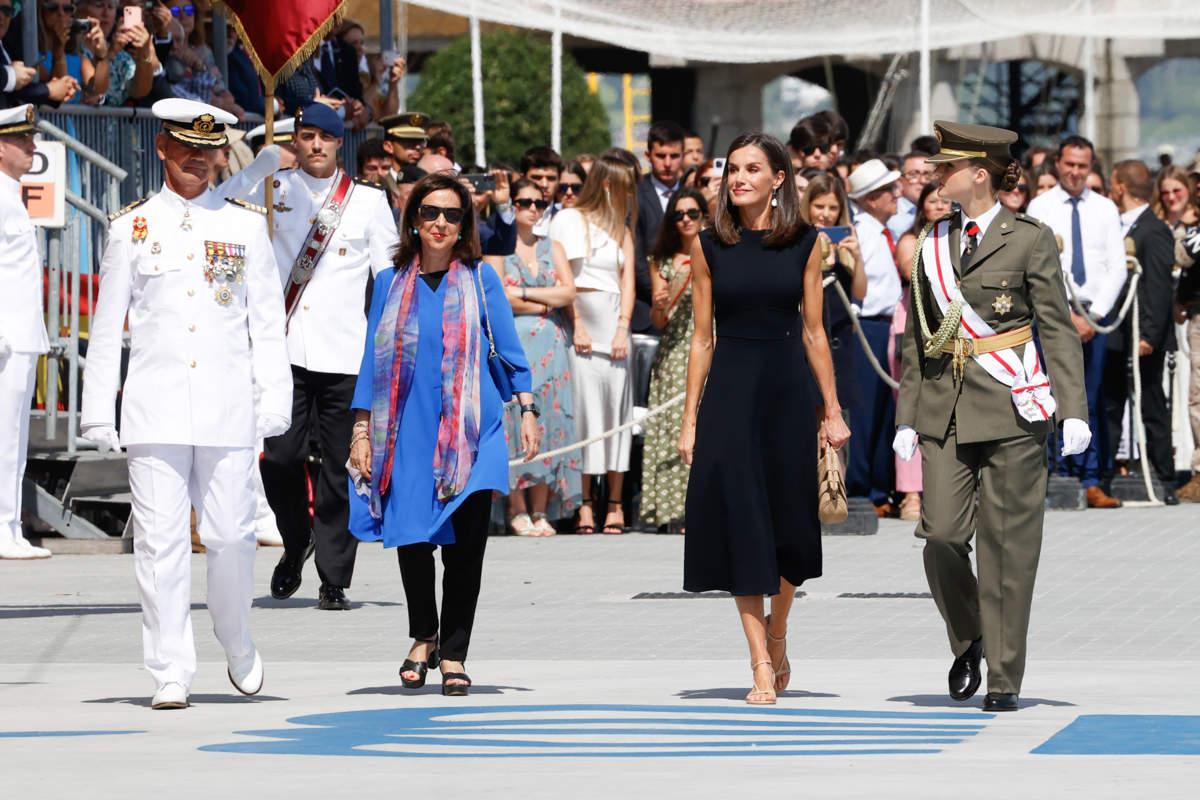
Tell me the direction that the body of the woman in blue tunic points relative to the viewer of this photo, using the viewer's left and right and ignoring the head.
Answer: facing the viewer

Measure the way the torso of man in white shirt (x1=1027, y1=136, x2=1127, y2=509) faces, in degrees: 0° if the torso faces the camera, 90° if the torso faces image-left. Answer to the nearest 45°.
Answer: approximately 0°

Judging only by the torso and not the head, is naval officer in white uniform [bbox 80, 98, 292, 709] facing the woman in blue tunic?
no

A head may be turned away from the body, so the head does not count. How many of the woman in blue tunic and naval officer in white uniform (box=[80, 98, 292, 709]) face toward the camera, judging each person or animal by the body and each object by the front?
2

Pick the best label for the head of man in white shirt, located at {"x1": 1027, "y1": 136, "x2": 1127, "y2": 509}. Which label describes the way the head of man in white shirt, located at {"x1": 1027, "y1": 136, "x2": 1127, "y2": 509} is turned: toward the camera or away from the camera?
toward the camera

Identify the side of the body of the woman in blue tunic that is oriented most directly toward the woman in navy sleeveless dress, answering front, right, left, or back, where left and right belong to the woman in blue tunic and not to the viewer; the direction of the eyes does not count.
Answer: left

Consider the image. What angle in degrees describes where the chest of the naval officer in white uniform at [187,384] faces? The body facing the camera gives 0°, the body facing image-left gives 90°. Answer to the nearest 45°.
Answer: approximately 0°

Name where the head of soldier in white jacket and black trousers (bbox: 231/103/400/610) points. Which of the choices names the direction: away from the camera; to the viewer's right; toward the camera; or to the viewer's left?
toward the camera

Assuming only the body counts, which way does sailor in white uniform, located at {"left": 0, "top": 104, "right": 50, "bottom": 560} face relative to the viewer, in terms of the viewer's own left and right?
facing to the right of the viewer
